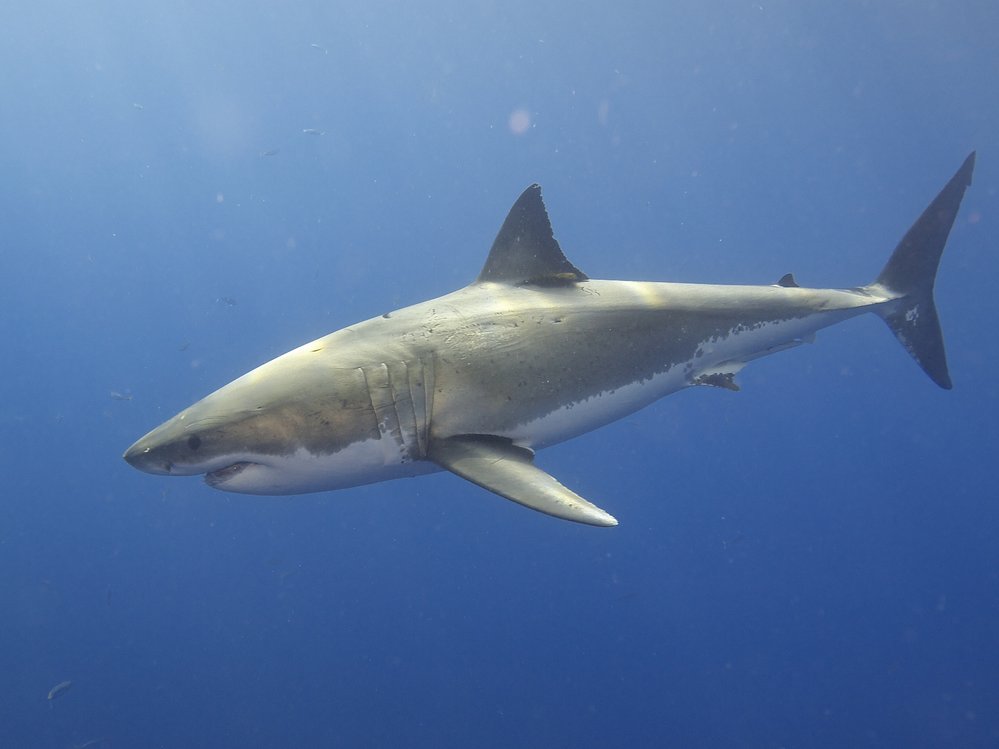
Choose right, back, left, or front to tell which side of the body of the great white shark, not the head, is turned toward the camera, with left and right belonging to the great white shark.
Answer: left
